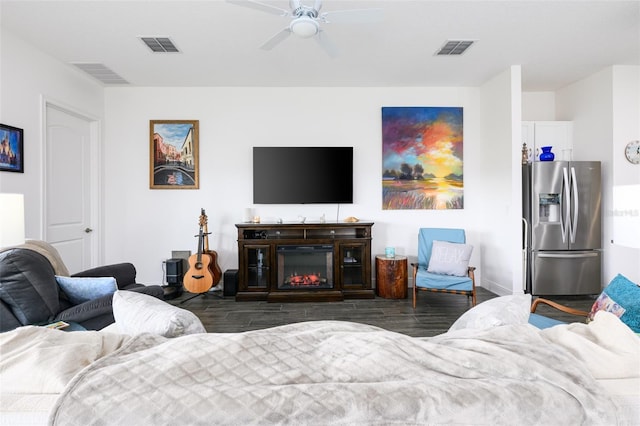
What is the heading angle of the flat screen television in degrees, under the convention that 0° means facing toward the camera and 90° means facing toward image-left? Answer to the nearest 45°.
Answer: approximately 0°

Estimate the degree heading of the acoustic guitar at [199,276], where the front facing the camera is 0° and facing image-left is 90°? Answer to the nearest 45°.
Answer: approximately 0°

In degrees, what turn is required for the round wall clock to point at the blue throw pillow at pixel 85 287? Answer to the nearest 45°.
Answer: approximately 45° to its right

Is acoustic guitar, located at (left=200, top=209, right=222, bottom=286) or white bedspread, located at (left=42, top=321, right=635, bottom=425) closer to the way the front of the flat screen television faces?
the white bedspread

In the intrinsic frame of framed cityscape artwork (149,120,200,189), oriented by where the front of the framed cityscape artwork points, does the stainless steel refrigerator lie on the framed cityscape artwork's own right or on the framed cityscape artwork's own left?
on the framed cityscape artwork's own left

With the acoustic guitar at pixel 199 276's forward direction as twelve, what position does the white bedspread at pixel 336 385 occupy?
The white bedspread is roughly at 12 o'clock from the acoustic guitar.
